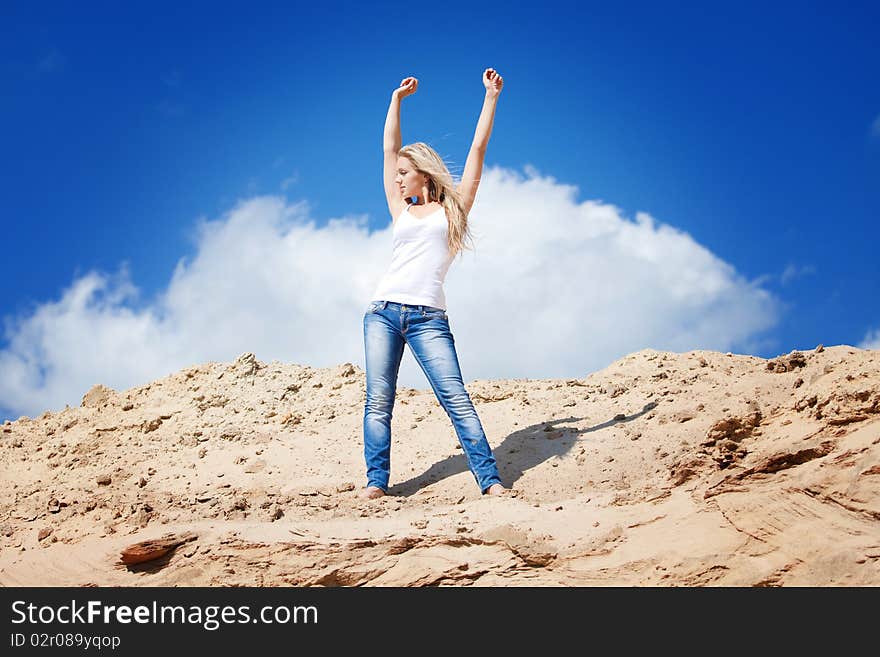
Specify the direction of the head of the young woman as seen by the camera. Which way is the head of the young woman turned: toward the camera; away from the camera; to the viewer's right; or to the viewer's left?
to the viewer's left

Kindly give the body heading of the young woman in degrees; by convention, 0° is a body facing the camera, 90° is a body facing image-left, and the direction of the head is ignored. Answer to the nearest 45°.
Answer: approximately 0°
